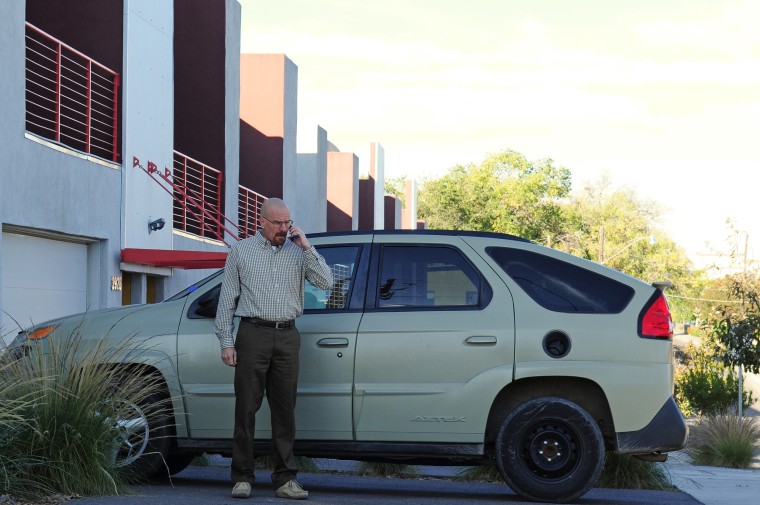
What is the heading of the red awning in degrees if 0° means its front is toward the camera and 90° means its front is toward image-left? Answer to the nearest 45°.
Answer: approximately 315°

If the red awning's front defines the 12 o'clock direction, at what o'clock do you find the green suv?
The green suv is roughly at 1 o'clock from the red awning.

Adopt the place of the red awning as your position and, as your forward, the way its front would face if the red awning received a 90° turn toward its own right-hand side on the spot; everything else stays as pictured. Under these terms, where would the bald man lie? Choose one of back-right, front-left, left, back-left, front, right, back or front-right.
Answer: front-left

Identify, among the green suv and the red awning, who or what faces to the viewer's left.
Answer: the green suv

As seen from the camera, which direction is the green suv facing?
to the viewer's left

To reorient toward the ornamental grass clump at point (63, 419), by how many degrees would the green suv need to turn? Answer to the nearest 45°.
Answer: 0° — it already faces it

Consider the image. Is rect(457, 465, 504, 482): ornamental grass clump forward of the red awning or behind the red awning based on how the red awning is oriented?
forward

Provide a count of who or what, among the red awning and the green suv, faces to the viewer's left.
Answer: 1

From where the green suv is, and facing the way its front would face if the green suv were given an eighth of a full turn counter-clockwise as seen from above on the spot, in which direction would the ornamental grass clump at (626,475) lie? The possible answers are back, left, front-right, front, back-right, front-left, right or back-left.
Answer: back

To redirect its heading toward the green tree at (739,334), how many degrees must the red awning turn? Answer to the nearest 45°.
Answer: approximately 90° to its left
